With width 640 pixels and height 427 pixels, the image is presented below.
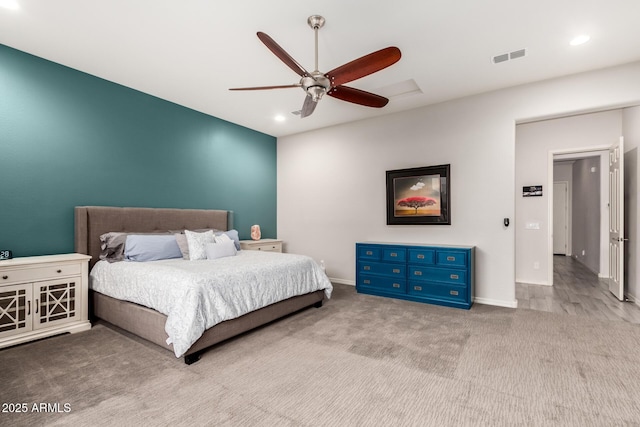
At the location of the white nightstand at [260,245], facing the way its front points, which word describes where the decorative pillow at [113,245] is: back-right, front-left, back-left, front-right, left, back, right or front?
right

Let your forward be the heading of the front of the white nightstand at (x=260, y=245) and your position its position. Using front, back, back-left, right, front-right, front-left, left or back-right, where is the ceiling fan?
front-right

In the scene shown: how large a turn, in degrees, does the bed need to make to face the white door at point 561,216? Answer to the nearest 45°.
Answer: approximately 45° to its left

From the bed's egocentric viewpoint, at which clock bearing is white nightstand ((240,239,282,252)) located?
The white nightstand is roughly at 9 o'clock from the bed.

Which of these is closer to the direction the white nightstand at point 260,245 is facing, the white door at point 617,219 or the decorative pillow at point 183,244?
the white door

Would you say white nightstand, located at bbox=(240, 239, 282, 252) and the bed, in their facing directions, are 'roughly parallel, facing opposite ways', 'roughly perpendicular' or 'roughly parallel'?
roughly parallel

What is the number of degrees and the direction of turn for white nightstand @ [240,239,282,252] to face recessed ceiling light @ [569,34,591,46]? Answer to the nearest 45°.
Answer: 0° — it already faces it

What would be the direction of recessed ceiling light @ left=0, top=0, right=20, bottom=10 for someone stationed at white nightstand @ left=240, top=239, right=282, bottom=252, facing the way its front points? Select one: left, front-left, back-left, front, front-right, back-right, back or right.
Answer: right

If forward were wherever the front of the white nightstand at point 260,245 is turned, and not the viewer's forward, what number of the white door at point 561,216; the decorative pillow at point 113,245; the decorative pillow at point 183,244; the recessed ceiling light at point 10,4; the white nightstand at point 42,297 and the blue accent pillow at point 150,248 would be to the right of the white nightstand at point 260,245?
5

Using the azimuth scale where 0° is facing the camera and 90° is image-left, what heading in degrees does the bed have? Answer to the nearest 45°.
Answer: approximately 315°

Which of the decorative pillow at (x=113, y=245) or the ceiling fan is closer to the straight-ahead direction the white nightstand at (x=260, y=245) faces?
the ceiling fan

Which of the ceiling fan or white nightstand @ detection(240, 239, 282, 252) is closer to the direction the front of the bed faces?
the ceiling fan

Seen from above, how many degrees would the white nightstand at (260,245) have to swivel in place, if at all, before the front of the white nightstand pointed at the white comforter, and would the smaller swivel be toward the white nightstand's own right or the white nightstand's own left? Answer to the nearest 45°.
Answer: approximately 45° to the white nightstand's own right

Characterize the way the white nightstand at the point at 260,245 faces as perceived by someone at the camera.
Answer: facing the viewer and to the right of the viewer

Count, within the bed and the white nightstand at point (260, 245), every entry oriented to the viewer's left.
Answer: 0

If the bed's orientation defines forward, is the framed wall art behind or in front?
in front

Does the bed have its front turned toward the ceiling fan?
yes

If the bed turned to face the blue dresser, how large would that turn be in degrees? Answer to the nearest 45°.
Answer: approximately 45° to its left
